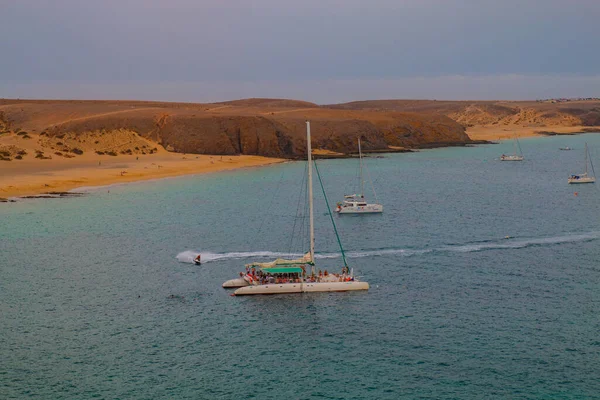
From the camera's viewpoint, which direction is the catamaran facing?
to the viewer's right
